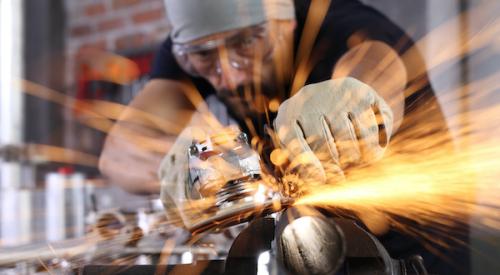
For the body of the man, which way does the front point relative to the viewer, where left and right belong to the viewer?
facing the viewer
